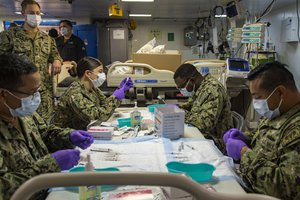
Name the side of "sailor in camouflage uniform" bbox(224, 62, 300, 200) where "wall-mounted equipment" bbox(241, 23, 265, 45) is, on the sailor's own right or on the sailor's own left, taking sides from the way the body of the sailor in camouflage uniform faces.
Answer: on the sailor's own right

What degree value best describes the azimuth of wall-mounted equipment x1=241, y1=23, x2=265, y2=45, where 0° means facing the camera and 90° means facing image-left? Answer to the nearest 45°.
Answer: approximately 45°

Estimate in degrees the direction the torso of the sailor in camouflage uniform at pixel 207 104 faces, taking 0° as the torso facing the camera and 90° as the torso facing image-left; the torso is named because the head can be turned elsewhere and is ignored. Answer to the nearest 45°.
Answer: approximately 90°

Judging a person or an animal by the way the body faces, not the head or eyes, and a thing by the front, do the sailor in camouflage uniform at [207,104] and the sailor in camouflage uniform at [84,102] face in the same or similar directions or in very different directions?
very different directions

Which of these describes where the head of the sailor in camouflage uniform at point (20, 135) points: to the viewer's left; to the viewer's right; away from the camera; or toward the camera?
to the viewer's right
